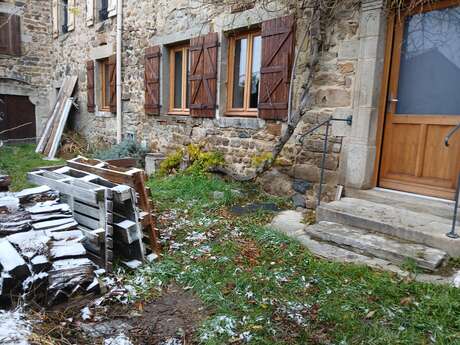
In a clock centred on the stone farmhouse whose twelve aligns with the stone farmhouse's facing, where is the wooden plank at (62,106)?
The wooden plank is roughly at 3 o'clock from the stone farmhouse.

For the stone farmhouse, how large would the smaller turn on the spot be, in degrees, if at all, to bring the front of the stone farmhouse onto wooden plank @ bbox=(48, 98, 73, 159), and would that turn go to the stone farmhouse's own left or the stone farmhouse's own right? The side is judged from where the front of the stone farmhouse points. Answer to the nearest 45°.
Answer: approximately 90° to the stone farmhouse's own right

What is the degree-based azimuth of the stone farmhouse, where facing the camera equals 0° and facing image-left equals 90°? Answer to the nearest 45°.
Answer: approximately 45°

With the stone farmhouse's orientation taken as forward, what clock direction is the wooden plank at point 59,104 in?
The wooden plank is roughly at 3 o'clock from the stone farmhouse.

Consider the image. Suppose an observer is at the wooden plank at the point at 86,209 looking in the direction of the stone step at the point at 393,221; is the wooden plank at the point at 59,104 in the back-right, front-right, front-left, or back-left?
back-left

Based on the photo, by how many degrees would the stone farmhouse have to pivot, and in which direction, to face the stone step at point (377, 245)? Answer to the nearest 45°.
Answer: approximately 45° to its left
